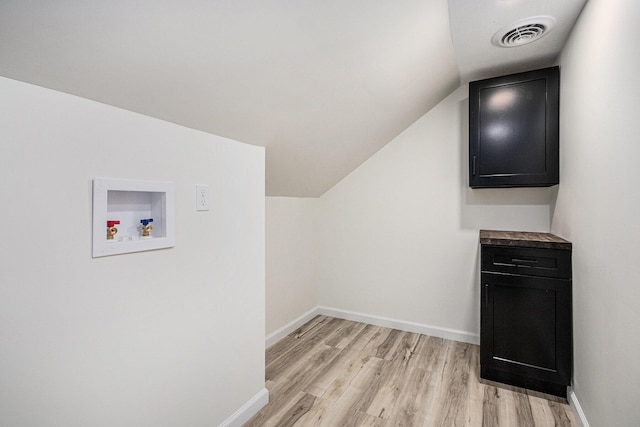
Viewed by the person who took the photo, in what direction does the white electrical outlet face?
facing the viewer and to the right of the viewer

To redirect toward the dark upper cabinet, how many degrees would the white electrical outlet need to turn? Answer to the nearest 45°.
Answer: approximately 45° to its left

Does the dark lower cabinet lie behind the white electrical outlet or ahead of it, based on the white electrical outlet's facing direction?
ahead
